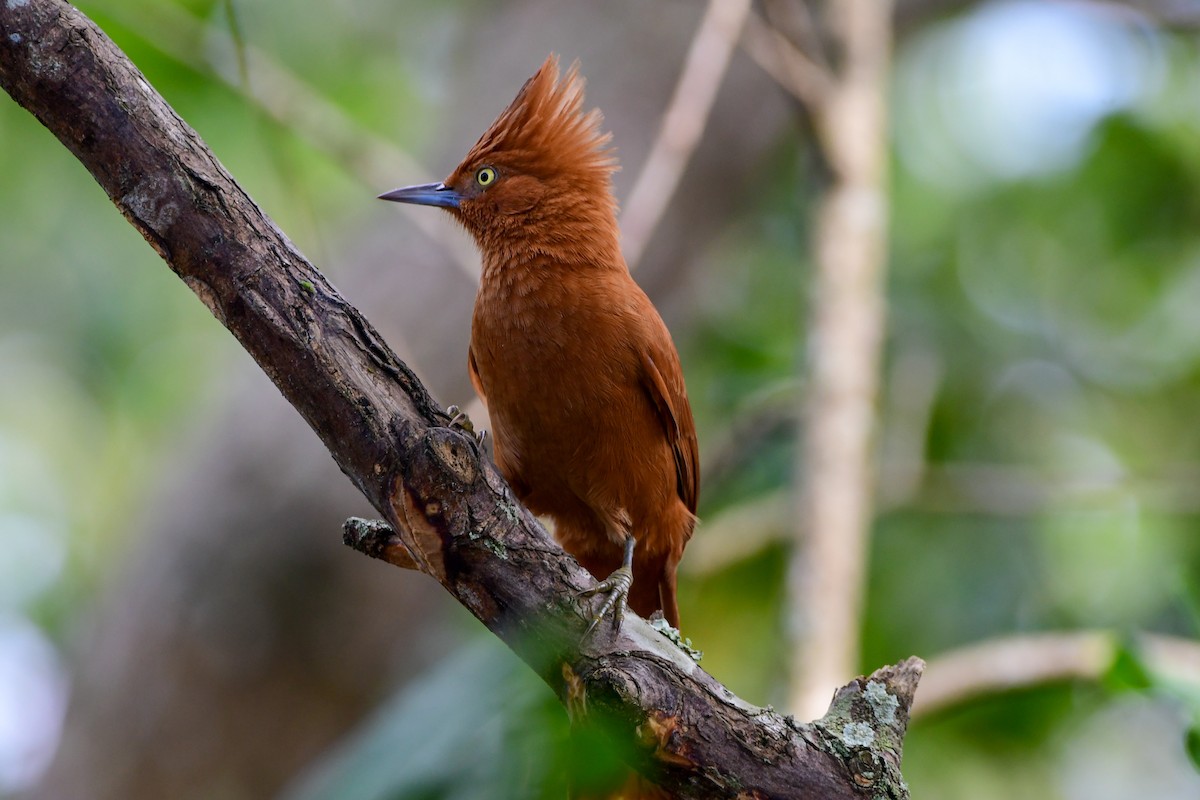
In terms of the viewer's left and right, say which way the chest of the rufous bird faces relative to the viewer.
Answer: facing the viewer and to the left of the viewer
